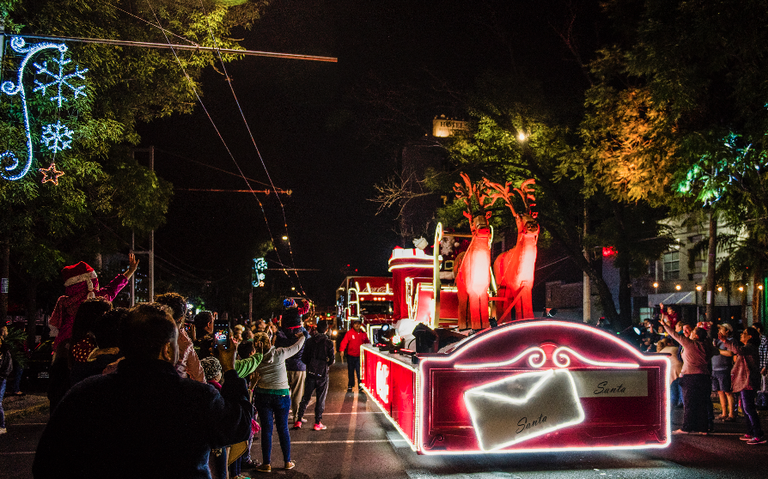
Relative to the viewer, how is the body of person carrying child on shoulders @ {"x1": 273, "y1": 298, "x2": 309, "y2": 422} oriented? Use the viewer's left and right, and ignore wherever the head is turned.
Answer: facing away from the viewer and to the right of the viewer

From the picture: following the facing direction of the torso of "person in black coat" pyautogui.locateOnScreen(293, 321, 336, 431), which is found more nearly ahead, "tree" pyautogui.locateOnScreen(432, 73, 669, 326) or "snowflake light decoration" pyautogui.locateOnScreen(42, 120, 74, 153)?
the tree

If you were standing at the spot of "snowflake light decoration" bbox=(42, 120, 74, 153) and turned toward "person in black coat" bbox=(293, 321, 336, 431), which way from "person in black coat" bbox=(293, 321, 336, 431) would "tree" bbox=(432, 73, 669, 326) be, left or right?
left

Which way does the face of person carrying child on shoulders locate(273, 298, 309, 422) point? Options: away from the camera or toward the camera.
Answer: away from the camera

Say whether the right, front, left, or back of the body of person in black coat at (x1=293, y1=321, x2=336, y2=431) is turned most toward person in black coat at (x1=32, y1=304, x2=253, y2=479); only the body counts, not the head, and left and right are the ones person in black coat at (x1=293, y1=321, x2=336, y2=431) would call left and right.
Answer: back

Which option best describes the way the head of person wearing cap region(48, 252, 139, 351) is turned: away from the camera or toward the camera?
away from the camera

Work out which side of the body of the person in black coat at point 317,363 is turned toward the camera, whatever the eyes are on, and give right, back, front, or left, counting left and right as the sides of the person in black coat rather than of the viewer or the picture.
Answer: back

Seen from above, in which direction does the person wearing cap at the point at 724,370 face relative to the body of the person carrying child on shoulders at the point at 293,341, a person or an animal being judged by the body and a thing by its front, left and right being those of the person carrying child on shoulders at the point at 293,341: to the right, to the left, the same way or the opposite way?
to the left

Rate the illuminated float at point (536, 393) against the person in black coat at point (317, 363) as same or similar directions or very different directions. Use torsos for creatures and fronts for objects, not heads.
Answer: very different directions

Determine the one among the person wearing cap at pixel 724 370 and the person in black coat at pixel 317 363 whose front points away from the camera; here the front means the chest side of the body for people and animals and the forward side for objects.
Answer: the person in black coat

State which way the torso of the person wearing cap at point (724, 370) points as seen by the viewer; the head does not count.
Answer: to the viewer's left
